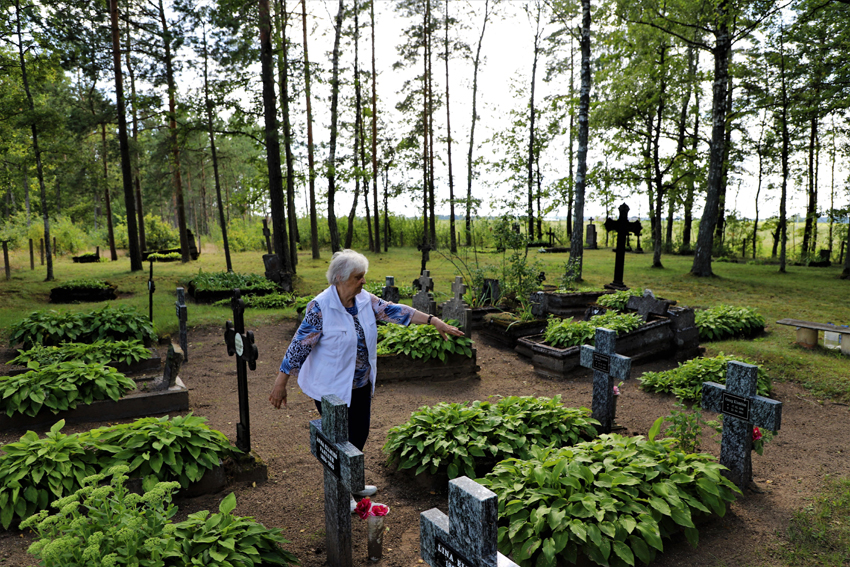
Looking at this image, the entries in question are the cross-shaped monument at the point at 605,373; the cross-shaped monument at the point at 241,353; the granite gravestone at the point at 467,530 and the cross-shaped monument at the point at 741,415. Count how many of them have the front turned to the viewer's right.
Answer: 0

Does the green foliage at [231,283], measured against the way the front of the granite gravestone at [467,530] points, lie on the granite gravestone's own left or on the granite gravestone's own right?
on the granite gravestone's own right

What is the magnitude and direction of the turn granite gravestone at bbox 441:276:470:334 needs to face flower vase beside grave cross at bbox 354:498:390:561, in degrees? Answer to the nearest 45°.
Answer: approximately 45° to its left

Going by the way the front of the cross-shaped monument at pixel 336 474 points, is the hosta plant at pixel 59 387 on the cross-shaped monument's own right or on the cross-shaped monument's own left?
on the cross-shaped monument's own right

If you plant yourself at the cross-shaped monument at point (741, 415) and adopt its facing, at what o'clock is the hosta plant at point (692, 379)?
The hosta plant is roughly at 4 o'clock from the cross-shaped monument.

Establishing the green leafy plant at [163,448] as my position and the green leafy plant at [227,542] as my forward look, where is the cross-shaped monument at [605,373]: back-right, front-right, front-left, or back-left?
front-left

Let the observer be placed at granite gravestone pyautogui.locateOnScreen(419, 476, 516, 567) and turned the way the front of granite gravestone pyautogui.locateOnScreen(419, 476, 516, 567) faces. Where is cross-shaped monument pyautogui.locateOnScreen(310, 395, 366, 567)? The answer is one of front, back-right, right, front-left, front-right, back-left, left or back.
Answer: right

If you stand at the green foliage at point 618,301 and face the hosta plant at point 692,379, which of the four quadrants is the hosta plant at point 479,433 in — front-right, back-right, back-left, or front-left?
front-right

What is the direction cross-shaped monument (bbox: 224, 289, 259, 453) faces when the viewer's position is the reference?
facing the viewer and to the left of the viewer

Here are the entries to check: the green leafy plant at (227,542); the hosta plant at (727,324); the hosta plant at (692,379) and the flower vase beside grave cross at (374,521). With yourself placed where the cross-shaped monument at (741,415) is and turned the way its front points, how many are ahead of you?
2
